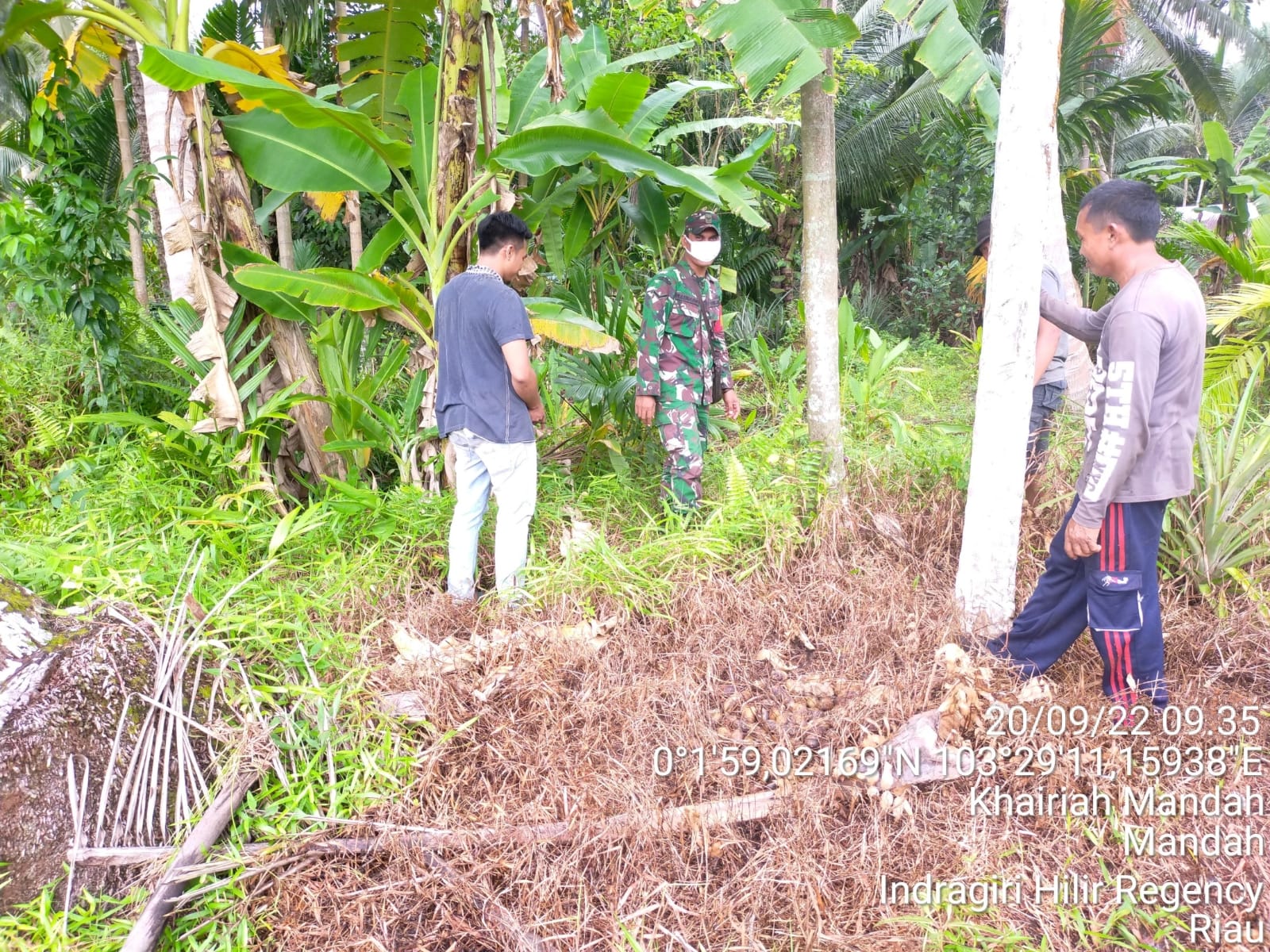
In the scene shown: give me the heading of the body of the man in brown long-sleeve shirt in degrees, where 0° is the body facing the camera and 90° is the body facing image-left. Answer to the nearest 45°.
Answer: approximately 90°

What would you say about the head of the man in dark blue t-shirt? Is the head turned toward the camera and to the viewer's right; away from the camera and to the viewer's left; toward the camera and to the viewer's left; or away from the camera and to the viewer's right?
away from the camera and to the viewer's right

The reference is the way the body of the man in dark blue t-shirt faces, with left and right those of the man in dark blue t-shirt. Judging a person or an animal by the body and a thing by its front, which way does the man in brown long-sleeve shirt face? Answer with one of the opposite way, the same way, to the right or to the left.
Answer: to the left

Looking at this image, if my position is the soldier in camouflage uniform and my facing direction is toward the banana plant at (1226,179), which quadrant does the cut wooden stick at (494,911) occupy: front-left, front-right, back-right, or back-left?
back-right

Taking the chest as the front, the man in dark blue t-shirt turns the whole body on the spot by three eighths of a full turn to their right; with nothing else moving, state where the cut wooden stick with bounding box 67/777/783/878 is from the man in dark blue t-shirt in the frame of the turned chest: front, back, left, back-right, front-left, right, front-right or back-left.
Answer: front

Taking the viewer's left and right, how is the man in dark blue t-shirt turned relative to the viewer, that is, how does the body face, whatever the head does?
facing away from the viewer and to the right of the viewer

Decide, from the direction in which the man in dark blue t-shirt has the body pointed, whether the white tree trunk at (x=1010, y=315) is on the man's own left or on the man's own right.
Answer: on the man's own right
